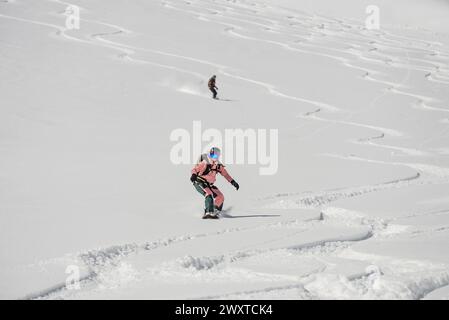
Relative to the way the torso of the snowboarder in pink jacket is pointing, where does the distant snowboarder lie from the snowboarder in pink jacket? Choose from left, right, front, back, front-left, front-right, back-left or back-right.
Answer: back-left

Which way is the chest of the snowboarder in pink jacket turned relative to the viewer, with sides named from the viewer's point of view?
facing the viewer and to the right of the viewer
